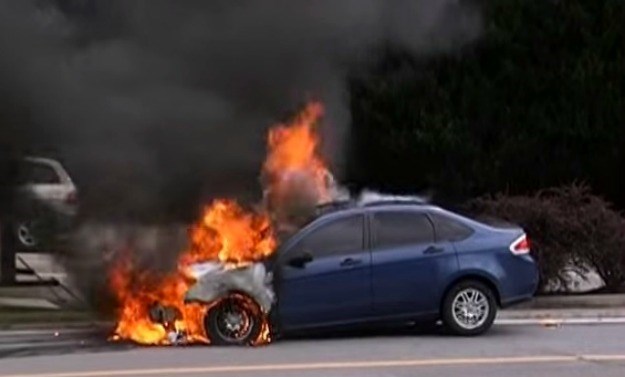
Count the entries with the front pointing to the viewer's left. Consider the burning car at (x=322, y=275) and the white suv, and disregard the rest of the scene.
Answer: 2

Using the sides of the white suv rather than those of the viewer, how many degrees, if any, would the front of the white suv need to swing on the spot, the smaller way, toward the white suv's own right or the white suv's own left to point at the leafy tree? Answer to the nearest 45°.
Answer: approximately 180°

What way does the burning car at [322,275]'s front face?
to the viewer's left

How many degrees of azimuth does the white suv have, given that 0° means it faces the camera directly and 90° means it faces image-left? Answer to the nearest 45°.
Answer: approximately 90°
